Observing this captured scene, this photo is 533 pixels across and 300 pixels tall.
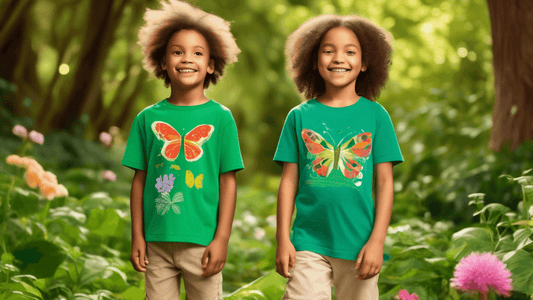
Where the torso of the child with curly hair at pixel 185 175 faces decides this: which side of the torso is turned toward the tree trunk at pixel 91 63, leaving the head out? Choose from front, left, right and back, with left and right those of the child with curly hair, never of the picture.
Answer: back

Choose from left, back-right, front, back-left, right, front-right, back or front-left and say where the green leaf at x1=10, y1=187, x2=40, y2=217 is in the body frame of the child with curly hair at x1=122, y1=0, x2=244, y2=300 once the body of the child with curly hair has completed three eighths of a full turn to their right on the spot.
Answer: front

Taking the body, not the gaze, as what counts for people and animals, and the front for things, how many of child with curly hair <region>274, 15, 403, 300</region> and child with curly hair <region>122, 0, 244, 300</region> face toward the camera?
2

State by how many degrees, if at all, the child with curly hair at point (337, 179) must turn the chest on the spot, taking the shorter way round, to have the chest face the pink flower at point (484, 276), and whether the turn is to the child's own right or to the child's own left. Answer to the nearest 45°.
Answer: approximately 90° to the child's own left

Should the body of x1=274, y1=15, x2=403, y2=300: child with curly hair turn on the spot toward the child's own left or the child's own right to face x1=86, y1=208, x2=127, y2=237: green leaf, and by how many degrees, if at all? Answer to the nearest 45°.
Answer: approximately 135° to the child's own right

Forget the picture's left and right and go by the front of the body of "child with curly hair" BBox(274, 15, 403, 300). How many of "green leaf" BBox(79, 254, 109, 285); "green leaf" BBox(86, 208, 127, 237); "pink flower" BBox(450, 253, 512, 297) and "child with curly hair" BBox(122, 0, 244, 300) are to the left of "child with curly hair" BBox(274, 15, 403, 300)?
1

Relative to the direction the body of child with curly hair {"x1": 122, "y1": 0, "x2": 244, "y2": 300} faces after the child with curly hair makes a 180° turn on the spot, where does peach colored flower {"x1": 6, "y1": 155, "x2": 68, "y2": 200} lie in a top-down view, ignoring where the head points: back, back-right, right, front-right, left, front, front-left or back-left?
front-left

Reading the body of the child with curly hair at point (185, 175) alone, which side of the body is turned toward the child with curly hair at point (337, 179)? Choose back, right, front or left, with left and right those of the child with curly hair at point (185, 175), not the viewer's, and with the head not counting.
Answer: left

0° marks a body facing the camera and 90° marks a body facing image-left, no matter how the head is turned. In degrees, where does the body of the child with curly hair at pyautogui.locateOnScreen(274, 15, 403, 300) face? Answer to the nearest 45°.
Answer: approximately 0°
